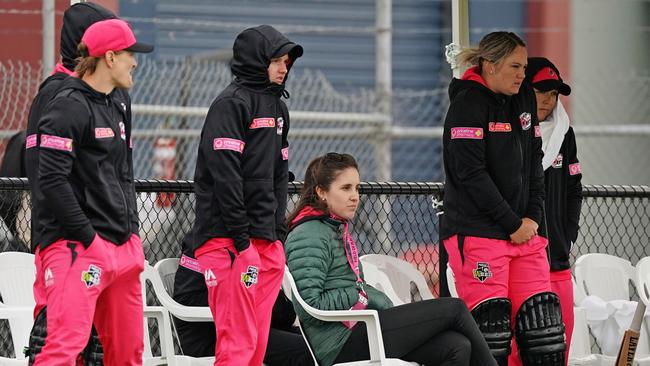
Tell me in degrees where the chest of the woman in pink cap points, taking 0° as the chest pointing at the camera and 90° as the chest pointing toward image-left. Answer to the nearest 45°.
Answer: approximately 315°

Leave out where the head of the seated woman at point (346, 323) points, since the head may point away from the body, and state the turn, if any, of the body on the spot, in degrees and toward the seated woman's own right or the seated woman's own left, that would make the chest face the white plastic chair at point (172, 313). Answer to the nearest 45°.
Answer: approximately 180°

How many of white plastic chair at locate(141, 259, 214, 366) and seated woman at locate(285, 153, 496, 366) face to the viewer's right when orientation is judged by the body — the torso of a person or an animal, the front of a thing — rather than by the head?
2

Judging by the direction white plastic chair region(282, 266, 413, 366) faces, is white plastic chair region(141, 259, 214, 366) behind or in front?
behind

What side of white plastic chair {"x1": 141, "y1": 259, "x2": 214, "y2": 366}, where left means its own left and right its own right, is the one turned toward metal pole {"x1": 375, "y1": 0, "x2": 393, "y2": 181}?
left

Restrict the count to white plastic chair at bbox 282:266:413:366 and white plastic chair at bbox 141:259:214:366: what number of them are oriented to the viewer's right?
2

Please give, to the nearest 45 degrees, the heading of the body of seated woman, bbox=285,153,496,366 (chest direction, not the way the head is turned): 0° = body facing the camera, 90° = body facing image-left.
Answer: approximately 270°

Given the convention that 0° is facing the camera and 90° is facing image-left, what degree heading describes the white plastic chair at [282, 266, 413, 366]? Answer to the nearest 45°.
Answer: approximately 270°

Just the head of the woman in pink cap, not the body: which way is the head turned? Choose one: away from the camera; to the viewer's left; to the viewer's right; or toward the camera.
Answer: to the viewer's right

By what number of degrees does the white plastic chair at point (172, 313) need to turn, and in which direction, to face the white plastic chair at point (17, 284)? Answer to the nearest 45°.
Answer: approximately 135° to its right
